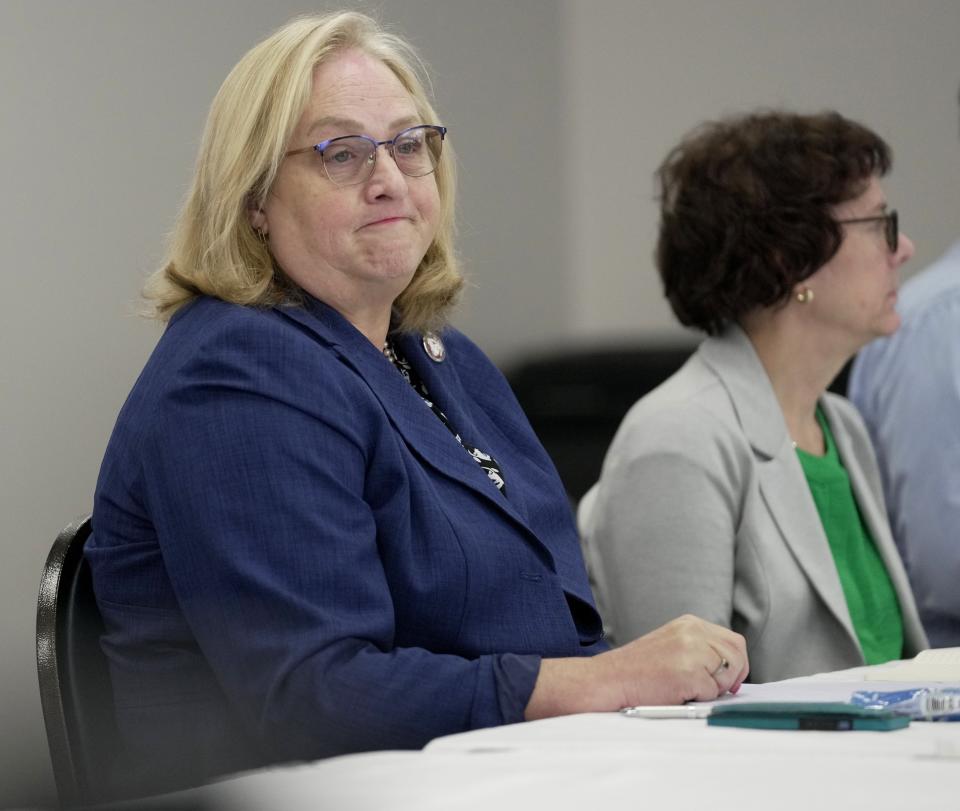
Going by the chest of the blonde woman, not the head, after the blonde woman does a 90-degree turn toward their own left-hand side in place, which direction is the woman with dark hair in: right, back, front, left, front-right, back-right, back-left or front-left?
front

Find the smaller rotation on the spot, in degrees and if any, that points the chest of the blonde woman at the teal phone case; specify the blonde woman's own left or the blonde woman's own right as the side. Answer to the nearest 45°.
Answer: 0° — they already face it

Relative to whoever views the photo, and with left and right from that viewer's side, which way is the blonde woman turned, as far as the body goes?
facing the viewer and to the right of the viewer

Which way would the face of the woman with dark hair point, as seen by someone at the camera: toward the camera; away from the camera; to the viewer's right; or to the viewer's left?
to the viewer's right

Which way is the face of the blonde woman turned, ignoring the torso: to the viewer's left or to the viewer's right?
to the viewer's right

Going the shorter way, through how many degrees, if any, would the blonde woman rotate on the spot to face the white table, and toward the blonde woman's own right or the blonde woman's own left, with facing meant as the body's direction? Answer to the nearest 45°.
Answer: approximately 45° to the blonde woman's own right
